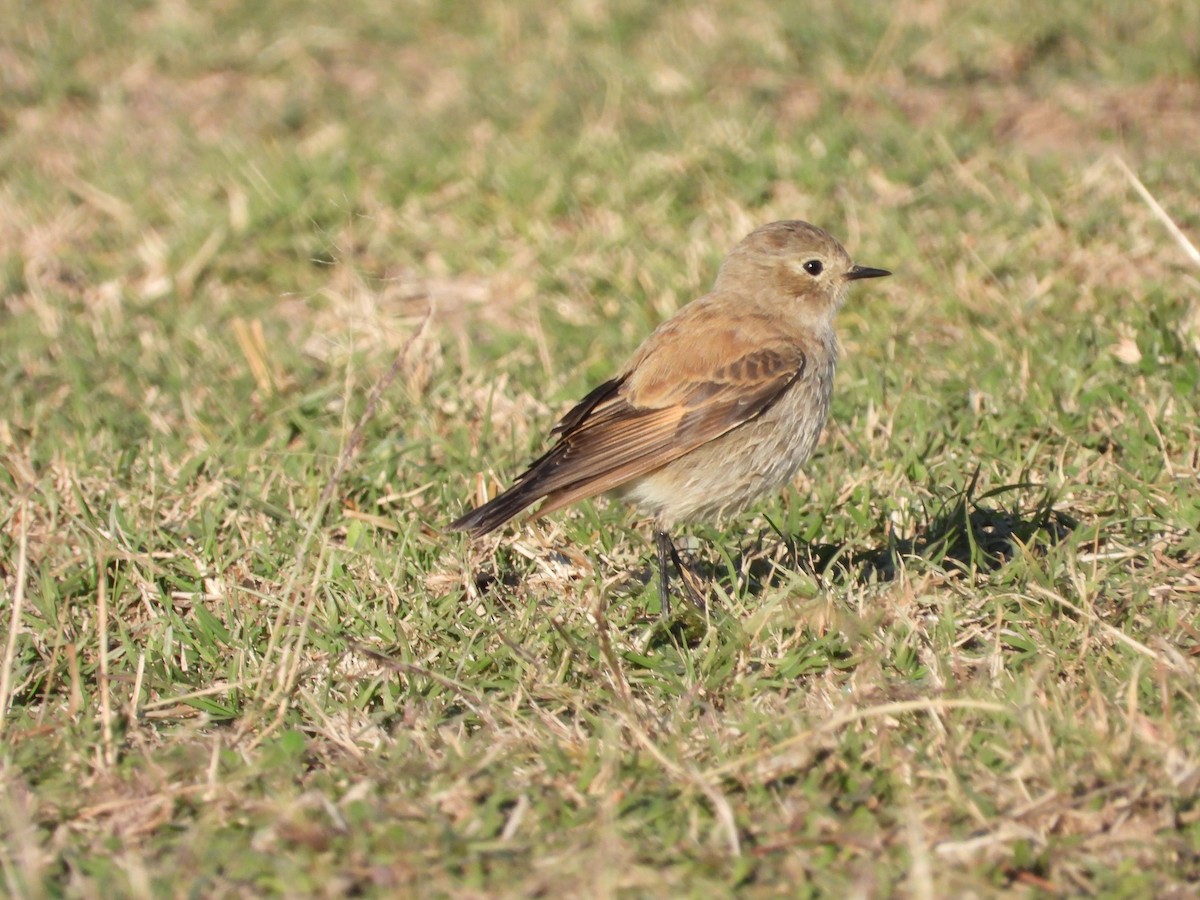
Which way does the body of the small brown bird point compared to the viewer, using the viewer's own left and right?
facing to the right of the viewer
